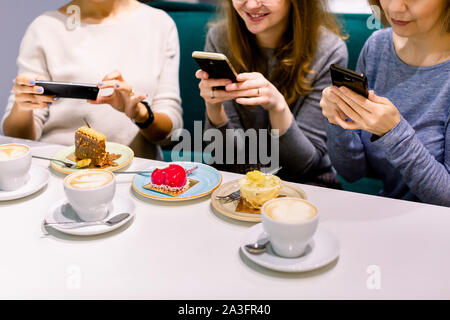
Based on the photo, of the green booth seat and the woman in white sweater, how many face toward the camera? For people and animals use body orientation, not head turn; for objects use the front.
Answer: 2

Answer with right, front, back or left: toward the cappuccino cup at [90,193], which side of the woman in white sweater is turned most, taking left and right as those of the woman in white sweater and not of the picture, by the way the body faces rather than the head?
front

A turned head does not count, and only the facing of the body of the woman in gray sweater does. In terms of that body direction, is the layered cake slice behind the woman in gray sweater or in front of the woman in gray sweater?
in front

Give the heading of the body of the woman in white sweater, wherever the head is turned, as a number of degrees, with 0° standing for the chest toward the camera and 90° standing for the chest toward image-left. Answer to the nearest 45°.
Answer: approximately 0°

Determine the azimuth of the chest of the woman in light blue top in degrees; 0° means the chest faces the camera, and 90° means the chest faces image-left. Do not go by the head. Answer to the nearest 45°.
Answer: approximately 45°

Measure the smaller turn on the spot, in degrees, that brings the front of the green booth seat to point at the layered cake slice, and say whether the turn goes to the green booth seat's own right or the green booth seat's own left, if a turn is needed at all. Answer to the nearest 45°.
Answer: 0° — it already faces it

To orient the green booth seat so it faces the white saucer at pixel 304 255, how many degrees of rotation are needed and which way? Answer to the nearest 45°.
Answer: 0° — it already faces it
